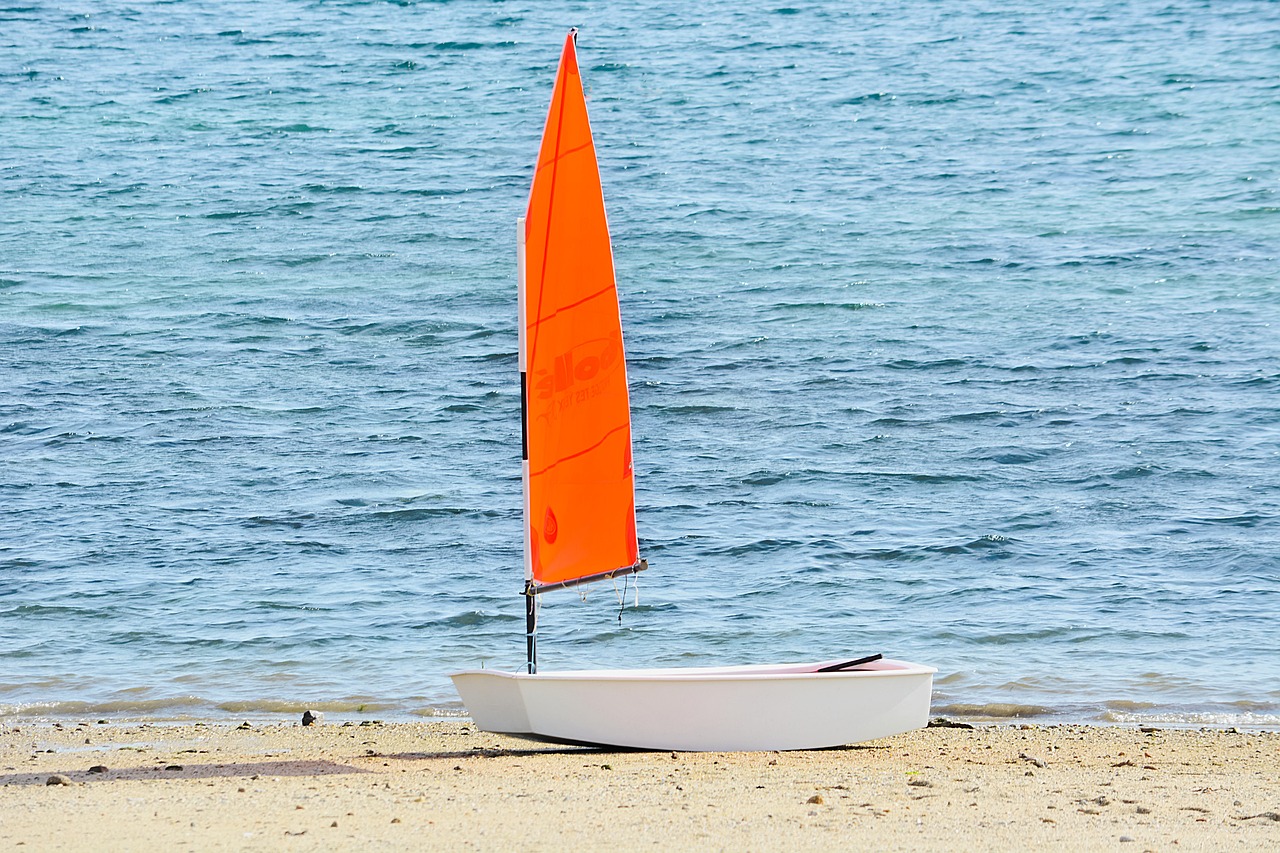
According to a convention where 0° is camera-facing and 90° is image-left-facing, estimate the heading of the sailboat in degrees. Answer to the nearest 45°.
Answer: approximately 45°
